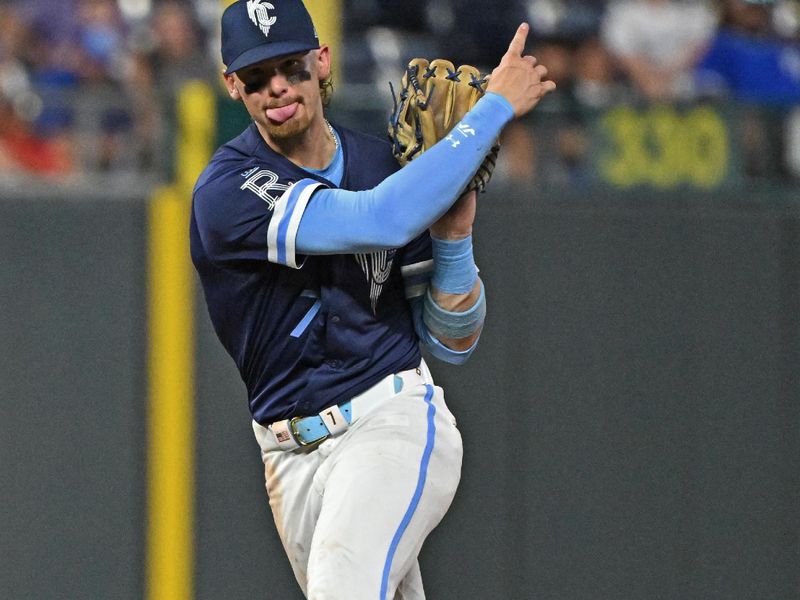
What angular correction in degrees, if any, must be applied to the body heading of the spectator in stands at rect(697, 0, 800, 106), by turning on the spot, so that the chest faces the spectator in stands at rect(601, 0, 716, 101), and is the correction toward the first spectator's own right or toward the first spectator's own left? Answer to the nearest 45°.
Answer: approximately 90° to the first spectator's own right

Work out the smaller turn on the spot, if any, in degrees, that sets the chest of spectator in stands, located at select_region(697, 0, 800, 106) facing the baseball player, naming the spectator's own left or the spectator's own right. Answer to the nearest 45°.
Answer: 0° — they already face them

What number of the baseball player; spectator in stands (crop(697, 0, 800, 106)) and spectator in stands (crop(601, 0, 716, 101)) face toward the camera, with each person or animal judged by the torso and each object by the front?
3

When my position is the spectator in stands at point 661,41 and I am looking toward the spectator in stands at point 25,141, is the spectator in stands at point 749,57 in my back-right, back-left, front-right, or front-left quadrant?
back-left

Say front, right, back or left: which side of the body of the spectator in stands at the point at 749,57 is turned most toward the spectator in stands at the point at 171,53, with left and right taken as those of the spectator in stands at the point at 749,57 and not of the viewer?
right

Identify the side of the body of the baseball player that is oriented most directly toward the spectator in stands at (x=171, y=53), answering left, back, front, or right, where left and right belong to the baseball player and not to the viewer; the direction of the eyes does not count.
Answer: back

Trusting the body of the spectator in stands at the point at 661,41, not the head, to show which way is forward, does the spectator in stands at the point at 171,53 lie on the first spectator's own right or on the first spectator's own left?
on the first spectator's own right

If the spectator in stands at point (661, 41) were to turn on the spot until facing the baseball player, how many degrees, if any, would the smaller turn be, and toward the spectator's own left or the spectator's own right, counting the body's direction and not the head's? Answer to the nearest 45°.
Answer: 0° — they already face them
